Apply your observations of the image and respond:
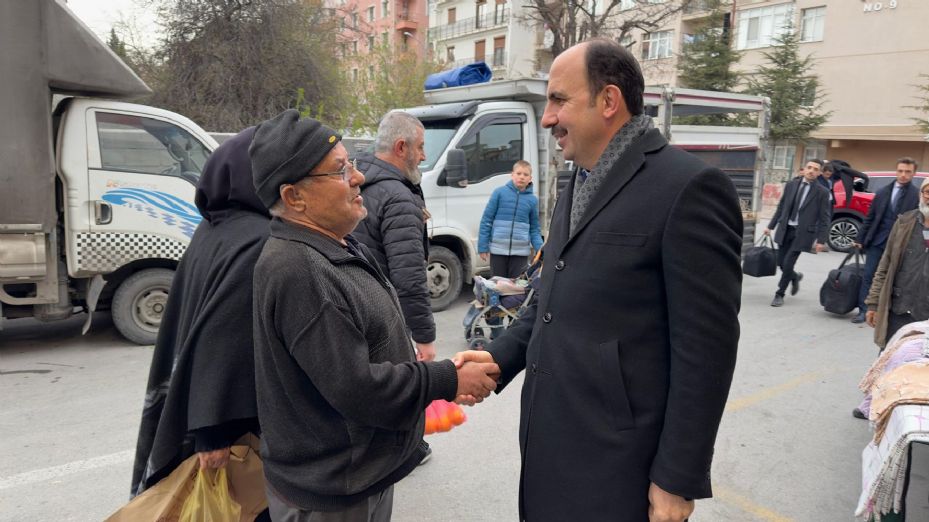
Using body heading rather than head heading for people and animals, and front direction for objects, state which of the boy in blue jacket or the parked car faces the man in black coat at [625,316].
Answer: the boy in blue jacket

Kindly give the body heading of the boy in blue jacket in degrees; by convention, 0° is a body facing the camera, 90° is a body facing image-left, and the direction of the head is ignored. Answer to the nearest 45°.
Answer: approximately 0°

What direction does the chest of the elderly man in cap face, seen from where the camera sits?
to the viewer's right

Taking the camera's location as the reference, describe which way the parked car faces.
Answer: facing to the left of the viewer

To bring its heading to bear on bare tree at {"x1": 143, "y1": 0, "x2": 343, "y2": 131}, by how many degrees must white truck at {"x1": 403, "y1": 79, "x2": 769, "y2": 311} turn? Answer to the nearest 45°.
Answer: approximately 90° to its right

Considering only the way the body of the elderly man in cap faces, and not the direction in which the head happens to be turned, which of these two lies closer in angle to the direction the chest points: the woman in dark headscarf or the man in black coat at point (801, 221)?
the man in black coat

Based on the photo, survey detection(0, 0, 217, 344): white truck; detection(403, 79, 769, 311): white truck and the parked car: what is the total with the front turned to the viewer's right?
1

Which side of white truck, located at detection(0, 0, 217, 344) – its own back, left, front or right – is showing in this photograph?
right

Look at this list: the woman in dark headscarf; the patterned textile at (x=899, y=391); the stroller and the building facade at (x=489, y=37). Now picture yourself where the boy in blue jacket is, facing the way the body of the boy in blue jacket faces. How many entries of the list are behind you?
1

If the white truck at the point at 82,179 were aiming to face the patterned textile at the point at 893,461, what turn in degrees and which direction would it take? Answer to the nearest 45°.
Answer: approximately 45° to its right

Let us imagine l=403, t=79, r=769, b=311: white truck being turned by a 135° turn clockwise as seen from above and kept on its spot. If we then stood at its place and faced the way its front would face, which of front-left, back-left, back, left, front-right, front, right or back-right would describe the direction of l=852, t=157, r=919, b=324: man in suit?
right

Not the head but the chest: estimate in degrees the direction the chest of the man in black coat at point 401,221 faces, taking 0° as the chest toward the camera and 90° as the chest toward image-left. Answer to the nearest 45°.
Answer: approximately 270°

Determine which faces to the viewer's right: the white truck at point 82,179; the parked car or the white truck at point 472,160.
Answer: the white truck at point 82,179
